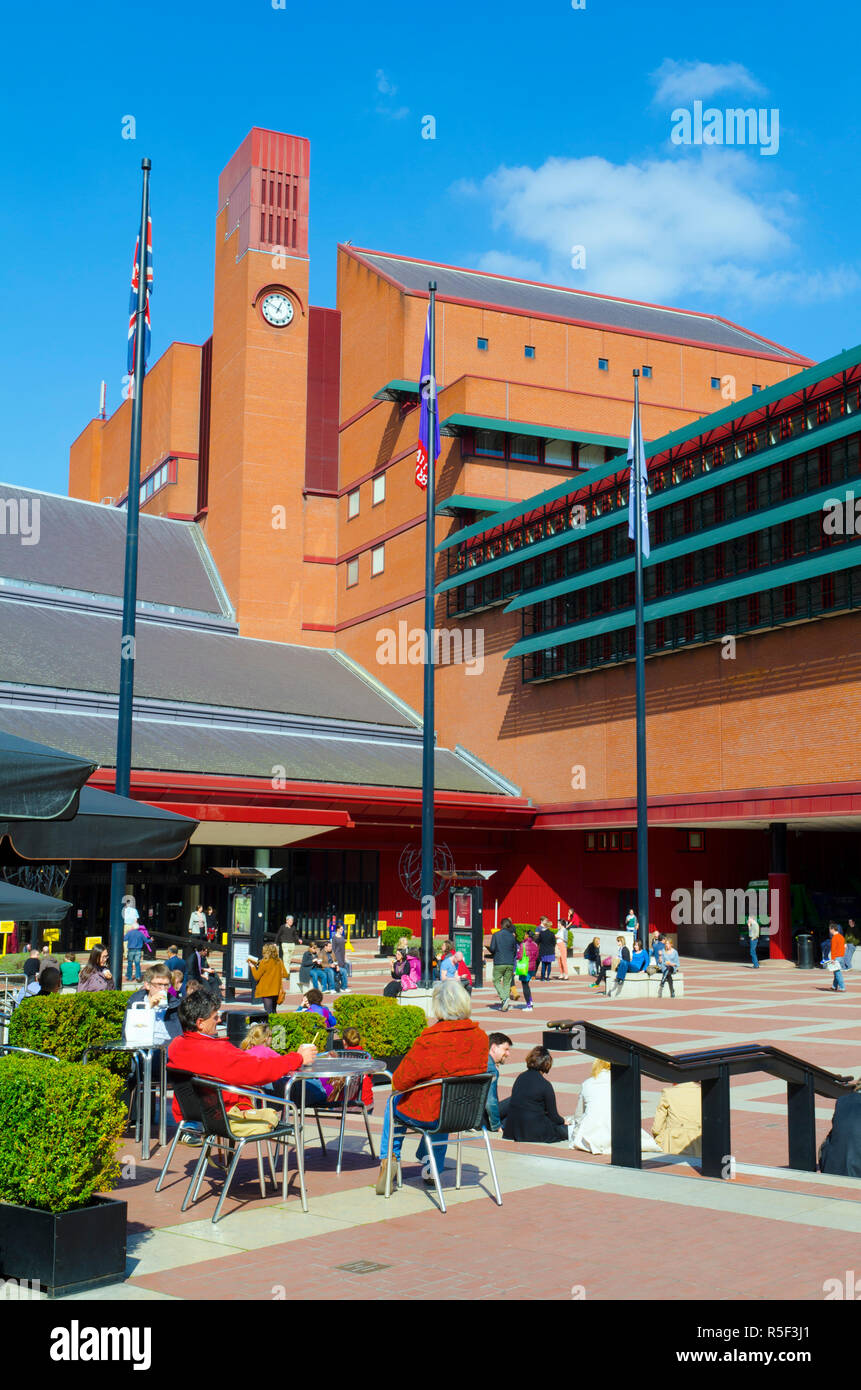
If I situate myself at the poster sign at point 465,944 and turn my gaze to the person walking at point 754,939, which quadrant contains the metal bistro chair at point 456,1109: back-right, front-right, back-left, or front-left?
back-right

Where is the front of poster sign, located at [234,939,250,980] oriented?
toward the camera

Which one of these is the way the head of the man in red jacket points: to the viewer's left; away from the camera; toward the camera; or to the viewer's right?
to the viewer's right

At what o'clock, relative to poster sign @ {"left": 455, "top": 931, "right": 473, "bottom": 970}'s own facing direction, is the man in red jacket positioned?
The man in red jacket is roughly at 12 o'clock from the poster sign.

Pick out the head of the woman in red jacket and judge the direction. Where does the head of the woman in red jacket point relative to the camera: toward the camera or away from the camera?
away from the camera

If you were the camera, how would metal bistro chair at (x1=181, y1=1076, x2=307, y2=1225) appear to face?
facing away from the viewer and to the right of the viewer

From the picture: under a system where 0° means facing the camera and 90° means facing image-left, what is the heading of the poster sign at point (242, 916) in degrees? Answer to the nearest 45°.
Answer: approximately 0°
